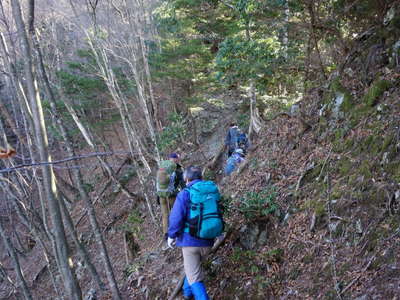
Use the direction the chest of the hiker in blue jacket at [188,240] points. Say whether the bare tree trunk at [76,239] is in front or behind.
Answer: in front

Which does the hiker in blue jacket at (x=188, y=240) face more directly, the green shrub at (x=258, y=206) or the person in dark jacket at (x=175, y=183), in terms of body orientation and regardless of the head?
the person in dark jacket

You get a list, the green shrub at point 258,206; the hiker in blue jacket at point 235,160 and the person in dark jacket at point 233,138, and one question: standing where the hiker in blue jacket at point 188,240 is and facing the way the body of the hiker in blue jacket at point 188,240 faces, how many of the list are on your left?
0

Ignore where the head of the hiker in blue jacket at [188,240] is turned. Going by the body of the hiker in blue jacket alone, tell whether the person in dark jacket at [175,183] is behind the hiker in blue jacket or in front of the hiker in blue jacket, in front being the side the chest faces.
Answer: in front

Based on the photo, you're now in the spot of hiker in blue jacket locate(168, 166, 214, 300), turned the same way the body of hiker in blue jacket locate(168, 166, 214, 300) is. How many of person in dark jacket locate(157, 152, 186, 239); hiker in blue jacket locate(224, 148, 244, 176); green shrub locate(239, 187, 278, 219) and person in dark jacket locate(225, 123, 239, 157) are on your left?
0

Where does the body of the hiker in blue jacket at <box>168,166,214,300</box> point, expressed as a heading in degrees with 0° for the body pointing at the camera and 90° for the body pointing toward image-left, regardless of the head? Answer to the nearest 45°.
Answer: approximately 135°

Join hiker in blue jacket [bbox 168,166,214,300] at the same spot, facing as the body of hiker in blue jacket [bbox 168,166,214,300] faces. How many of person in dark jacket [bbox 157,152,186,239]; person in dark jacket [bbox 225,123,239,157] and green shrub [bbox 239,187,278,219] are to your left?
0

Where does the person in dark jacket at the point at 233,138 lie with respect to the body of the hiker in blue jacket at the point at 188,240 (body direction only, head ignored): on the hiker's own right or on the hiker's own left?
on the hiker's own right

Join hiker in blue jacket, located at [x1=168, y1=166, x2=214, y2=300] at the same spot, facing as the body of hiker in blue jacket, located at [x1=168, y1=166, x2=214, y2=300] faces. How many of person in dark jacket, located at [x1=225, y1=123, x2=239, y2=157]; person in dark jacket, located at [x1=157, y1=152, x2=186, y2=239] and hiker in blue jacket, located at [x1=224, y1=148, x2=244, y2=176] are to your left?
0

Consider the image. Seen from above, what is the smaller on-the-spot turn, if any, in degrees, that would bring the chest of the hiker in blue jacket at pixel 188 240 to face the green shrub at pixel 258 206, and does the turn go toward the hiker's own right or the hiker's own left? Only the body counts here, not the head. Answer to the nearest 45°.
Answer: approximately 90° to the hiker's own right

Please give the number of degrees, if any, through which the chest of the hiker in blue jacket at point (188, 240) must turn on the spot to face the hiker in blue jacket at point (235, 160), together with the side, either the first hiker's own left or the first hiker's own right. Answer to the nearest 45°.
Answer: approximately 45° to the first hiker's own right
